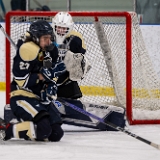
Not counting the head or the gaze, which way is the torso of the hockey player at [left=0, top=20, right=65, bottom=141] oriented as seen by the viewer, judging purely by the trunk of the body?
to the viewer's right

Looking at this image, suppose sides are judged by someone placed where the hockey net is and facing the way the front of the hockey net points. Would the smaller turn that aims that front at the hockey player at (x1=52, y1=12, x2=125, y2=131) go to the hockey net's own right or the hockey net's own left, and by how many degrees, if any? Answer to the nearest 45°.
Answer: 0° — it already faces them

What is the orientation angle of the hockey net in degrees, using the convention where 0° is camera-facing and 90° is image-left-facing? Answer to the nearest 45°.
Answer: approximately 45°

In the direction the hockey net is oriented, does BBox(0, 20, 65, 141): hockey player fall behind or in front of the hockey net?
in front

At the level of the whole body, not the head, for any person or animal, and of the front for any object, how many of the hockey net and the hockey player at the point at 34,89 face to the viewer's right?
1
